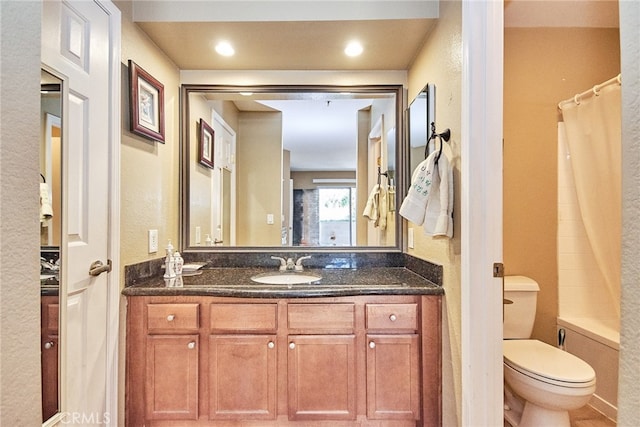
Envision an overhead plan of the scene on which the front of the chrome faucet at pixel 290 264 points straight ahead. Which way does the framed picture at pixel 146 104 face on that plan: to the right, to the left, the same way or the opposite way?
to the left

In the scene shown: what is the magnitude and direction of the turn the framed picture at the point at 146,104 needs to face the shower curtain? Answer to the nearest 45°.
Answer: approximately 45° to its left

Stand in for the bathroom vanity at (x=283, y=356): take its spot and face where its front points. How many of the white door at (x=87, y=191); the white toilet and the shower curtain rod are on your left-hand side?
2

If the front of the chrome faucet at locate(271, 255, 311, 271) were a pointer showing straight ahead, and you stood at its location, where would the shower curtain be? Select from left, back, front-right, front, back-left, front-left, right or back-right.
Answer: left

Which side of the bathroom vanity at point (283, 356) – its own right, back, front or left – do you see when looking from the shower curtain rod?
left

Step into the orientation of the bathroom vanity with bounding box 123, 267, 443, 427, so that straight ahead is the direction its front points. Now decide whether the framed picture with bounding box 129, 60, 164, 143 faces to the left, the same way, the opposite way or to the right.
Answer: to the left

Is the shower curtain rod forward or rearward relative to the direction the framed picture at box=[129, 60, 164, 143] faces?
forward
